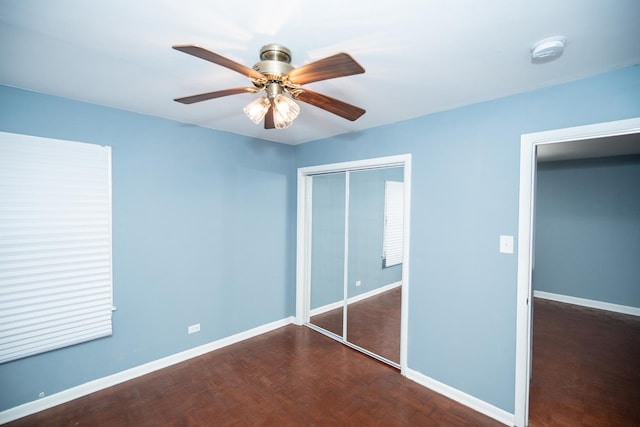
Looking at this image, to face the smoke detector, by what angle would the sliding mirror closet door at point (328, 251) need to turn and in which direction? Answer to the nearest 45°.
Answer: approximately 90° to its left

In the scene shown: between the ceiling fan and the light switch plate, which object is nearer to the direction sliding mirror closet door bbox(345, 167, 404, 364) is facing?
the ceiling fan

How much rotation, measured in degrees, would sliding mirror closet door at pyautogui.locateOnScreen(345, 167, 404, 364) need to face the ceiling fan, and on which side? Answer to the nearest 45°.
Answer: approximately 45° to its left

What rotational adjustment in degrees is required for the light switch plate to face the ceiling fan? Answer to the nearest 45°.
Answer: approximately 45° to its right

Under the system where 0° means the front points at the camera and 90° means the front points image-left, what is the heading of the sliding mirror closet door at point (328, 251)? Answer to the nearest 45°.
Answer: approximately 45°

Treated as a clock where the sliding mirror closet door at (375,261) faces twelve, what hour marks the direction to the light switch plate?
The light switch plate is roughly at 9 o'clock from the sliding mirror closet door.

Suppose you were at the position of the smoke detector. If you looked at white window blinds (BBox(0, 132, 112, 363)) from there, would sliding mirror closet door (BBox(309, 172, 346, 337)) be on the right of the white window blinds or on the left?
right

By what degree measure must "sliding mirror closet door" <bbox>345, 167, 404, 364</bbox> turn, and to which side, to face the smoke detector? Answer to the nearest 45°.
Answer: approximately 90° to its left

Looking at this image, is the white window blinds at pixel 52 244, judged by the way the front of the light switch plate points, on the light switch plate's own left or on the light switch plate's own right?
on the light switch plate's own right
